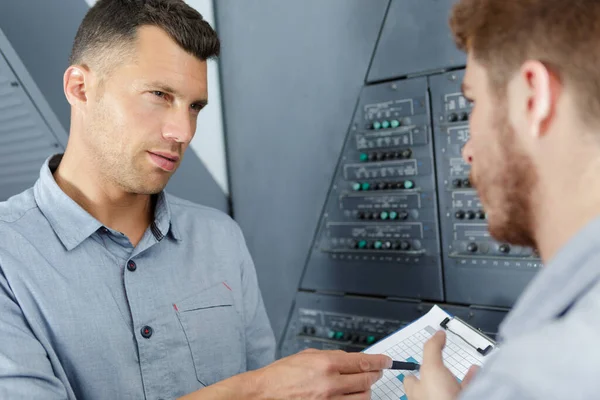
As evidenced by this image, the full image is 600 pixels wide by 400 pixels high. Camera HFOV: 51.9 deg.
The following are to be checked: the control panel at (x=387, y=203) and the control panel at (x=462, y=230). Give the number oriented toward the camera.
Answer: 2

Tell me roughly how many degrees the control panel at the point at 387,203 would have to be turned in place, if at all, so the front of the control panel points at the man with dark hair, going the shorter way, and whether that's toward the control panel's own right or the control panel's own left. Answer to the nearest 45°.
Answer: approximately 45° to the control panel's own right

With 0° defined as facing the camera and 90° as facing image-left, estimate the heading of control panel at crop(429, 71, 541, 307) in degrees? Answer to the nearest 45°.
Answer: approximately 0°

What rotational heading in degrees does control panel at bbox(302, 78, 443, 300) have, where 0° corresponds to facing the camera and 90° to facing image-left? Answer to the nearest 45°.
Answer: approximately 0°
